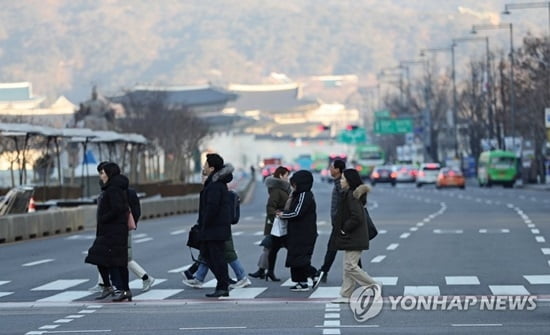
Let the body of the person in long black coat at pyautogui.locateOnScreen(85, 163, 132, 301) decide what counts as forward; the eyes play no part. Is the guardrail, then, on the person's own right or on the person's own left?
on the person's own right

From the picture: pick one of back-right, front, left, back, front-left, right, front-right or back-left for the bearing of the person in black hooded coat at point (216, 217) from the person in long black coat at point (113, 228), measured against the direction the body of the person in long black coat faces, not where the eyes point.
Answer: back

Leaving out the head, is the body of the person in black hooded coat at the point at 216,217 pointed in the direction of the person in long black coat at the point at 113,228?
yes

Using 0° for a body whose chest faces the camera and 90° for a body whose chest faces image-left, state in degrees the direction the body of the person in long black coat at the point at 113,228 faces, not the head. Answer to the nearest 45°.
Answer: approximately 90°

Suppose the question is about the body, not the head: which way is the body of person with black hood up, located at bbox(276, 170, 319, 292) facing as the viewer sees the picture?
to the viewer's left

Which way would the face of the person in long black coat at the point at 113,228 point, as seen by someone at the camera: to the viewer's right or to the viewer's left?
to the viewer's left

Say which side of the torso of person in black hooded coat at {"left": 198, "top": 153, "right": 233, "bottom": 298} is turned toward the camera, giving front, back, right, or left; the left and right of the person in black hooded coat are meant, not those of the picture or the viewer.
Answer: left

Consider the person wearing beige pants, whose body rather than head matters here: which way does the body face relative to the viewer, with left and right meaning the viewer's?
facing to the left of the viewer
